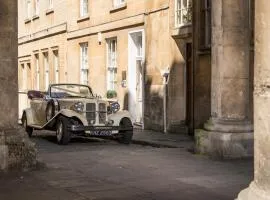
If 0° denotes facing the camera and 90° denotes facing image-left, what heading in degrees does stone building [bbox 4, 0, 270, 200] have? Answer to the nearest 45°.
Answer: approximately 45°

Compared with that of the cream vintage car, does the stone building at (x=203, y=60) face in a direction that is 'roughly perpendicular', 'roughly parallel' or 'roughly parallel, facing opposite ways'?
roughly perpendicular

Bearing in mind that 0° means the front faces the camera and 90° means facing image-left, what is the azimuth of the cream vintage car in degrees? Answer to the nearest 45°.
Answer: approximately 315°

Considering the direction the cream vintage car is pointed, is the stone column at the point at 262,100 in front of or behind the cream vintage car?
in front
